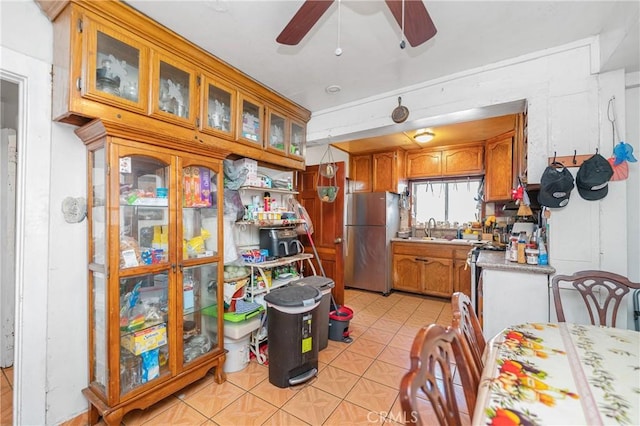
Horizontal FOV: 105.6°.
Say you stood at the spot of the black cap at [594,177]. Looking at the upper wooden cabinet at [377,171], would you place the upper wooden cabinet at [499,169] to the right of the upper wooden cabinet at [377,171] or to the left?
right

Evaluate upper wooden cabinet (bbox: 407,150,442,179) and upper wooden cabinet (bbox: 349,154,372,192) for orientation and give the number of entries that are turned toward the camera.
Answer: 2

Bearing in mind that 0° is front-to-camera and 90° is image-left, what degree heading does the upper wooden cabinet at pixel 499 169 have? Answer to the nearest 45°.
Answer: approximately 45°

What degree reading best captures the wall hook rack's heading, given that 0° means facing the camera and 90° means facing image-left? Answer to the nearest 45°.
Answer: approximately 0°

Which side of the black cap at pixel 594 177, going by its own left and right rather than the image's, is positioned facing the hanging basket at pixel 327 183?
right

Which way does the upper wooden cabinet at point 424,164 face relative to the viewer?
toward the camera

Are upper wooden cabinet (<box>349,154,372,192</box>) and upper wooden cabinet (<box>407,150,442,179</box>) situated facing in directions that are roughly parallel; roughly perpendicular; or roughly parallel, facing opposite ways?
roughly parallel

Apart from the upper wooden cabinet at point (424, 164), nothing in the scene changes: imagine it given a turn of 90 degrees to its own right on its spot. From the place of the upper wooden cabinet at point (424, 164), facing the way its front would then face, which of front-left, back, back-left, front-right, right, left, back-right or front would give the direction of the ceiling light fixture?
left
